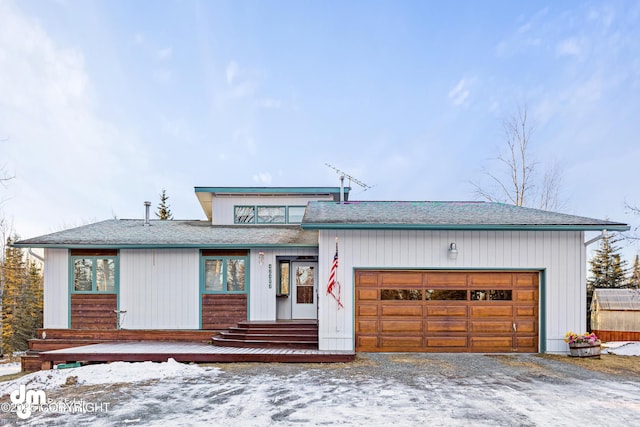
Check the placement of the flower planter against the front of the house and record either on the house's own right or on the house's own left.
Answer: on the house's own left

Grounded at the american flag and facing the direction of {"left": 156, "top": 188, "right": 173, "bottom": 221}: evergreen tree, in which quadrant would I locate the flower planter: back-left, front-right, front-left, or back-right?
back-right

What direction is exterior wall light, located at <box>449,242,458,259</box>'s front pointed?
toward the camera
